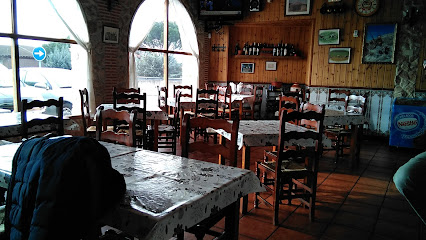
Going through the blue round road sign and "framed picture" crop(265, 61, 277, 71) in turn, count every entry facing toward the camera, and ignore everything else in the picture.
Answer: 2

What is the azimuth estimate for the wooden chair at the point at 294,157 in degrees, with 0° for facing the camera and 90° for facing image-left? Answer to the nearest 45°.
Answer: approximately 135°

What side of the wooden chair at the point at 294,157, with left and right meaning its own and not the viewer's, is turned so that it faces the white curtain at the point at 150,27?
front

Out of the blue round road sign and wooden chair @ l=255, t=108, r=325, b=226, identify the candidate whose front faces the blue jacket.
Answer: the blue round road sign

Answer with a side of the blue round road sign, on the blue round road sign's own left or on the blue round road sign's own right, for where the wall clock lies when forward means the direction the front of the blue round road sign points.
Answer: on the blue round road sign's own left

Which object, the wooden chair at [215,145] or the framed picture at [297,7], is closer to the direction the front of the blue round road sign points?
the wooden chair

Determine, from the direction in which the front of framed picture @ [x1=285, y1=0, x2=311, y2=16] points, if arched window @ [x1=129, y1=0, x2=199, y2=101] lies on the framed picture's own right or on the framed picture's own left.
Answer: on the framed picture's own right

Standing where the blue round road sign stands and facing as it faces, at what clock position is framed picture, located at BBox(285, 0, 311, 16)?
The framed picture is roughly at 11 o'clock from the blue round road sign.

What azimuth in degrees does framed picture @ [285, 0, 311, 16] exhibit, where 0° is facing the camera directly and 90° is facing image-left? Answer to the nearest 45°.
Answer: approximately 0°

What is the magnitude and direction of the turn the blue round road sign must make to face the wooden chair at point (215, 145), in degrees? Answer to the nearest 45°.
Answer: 0° — it already faces it
